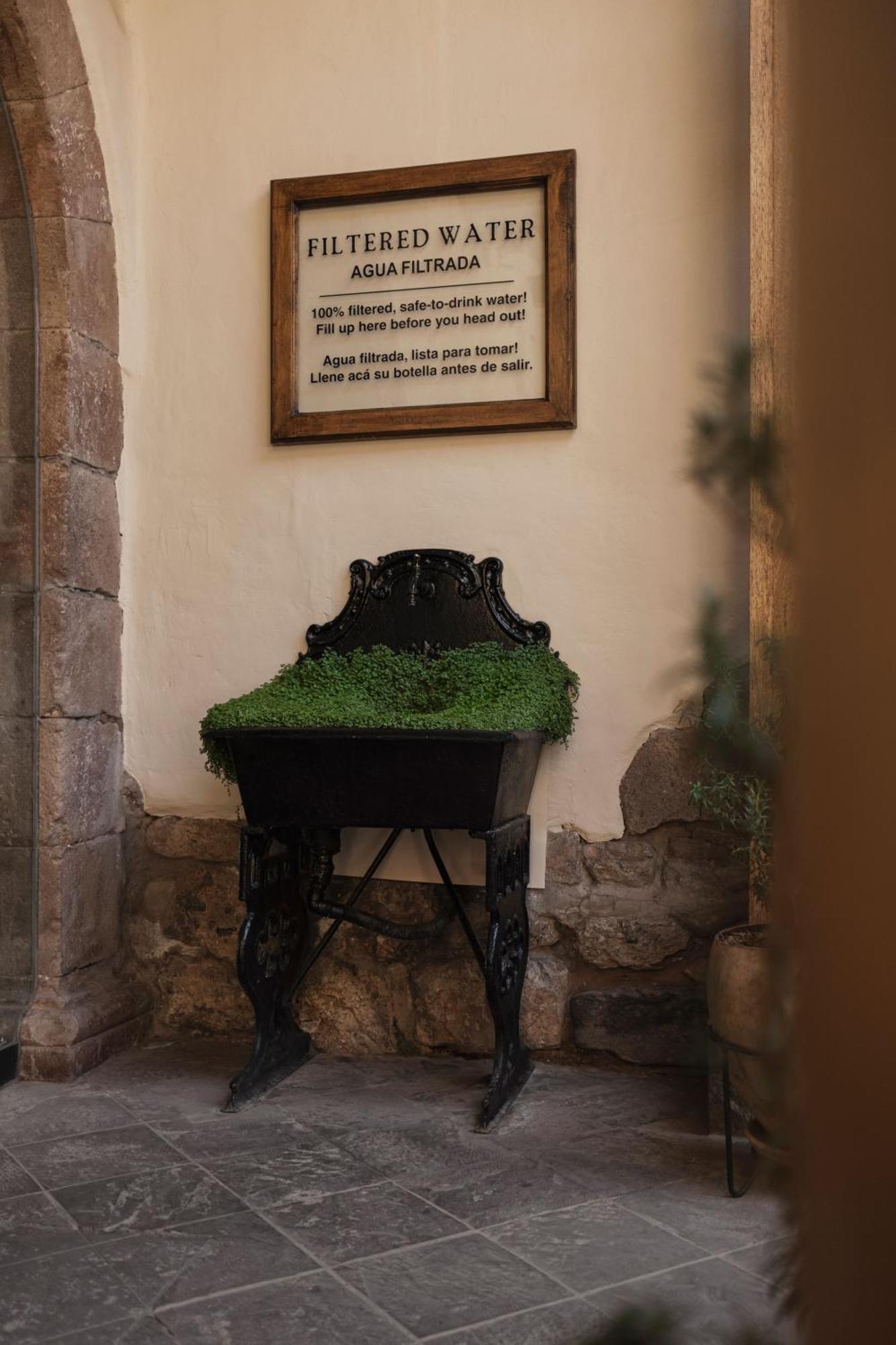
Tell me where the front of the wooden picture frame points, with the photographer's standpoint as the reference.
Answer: facing the viewer and to the left of the viewer

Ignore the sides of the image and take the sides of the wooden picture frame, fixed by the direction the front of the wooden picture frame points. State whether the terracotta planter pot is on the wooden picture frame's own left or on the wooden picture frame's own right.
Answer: on the wooden picture frame's own left

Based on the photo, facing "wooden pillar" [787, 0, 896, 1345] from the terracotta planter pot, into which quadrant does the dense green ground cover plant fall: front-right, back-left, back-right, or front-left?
back-right

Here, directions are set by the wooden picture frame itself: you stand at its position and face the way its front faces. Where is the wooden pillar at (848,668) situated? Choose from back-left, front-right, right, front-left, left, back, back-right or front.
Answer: front-left
